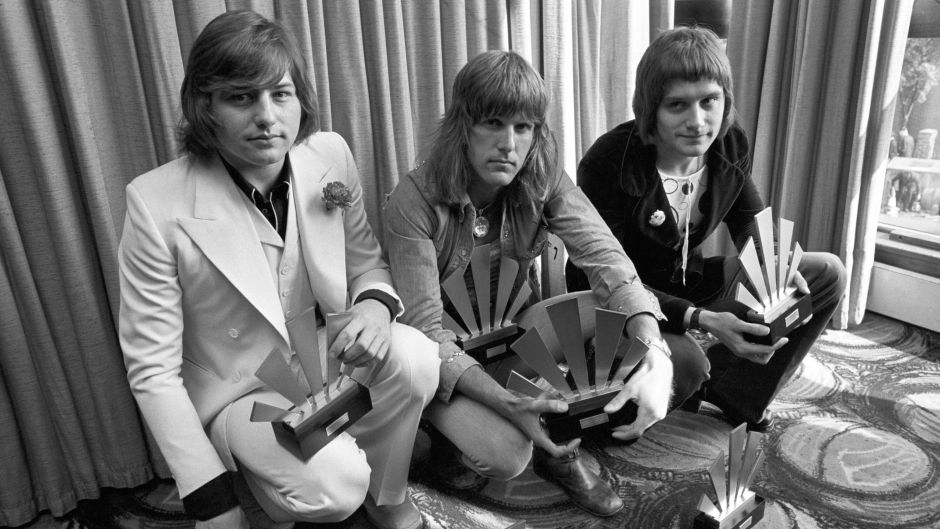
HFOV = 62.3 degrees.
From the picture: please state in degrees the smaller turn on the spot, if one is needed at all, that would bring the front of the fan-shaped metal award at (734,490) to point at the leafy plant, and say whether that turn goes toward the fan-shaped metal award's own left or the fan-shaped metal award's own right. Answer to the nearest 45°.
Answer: approximately 135° to the fan-shaped metal award's own left

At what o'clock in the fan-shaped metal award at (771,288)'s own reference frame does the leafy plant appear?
The leafy plant is roughly at 8 o'clock from the fan-shaped metal award.

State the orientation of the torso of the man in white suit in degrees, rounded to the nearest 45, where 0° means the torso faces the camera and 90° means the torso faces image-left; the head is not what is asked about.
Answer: approximately 315°

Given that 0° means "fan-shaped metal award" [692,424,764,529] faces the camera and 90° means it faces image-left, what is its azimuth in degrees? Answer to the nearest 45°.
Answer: approximately 315°

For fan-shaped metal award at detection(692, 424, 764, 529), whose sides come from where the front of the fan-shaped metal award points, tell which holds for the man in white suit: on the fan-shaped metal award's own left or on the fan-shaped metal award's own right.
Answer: on the fan-shaped metal award's own right
